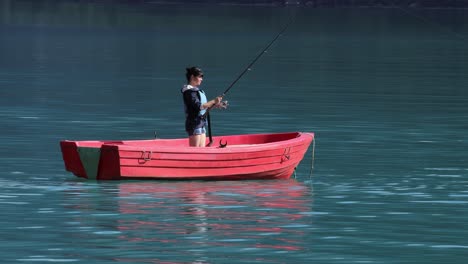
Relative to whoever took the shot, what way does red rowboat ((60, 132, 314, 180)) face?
facing away from the viewer and to the right of the viewer

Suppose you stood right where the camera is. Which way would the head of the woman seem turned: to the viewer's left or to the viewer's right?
to the viewer's right

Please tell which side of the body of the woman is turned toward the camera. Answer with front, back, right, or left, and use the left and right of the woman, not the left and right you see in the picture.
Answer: right
